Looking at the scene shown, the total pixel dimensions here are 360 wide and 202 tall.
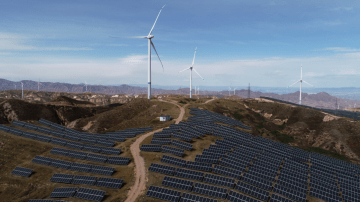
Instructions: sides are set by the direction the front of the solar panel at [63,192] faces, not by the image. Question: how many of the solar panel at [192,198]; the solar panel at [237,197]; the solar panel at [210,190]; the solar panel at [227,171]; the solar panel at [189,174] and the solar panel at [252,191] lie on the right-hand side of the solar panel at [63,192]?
0

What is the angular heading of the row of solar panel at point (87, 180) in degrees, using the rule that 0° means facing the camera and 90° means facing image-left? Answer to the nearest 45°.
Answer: approximately 0°

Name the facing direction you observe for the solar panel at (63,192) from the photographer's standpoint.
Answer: facing the viewer

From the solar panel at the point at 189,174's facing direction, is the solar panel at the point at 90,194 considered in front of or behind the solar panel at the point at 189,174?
in front

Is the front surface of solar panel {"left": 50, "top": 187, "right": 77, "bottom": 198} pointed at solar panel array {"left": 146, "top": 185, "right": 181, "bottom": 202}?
no

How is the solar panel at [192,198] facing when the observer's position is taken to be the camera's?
facing the viewer and to the left of the viewer

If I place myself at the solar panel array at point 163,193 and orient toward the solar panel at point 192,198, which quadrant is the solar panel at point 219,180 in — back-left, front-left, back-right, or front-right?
front-left

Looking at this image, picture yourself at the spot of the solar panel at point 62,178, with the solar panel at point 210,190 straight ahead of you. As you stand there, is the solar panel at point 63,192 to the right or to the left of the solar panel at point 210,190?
right

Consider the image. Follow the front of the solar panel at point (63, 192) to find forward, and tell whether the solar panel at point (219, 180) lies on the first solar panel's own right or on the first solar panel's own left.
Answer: on the first solar panel's own left

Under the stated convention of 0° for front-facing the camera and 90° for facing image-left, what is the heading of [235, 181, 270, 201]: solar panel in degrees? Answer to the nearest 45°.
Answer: approximately 45°

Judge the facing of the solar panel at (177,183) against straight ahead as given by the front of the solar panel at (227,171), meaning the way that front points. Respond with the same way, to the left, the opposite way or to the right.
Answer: the same way

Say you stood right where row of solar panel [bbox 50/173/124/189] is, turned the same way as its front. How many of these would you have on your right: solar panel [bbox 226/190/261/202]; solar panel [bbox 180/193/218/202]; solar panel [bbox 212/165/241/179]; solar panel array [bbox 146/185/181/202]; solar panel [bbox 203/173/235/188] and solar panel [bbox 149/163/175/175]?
0

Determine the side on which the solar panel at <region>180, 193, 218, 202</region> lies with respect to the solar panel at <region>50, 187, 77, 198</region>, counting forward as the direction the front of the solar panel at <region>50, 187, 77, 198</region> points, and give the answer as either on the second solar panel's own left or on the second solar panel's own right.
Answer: on the second solar panel's own left

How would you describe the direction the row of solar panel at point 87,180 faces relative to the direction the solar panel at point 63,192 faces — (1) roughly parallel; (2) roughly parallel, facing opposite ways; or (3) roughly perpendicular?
roughly parallel

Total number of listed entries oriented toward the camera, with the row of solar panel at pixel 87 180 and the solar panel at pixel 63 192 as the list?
2

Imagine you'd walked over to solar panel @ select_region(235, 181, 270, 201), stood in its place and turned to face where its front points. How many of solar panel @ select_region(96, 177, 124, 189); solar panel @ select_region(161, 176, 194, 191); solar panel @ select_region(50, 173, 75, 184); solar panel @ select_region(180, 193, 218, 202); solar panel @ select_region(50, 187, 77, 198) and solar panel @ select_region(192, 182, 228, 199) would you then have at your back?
0

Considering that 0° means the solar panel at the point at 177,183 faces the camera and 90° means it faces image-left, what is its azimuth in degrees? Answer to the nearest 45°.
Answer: approximately 45°

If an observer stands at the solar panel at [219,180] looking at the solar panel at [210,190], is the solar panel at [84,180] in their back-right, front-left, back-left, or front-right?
front-right

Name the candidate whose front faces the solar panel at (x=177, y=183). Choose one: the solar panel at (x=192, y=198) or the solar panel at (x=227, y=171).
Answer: the solar panel at (x=227, y=171)
